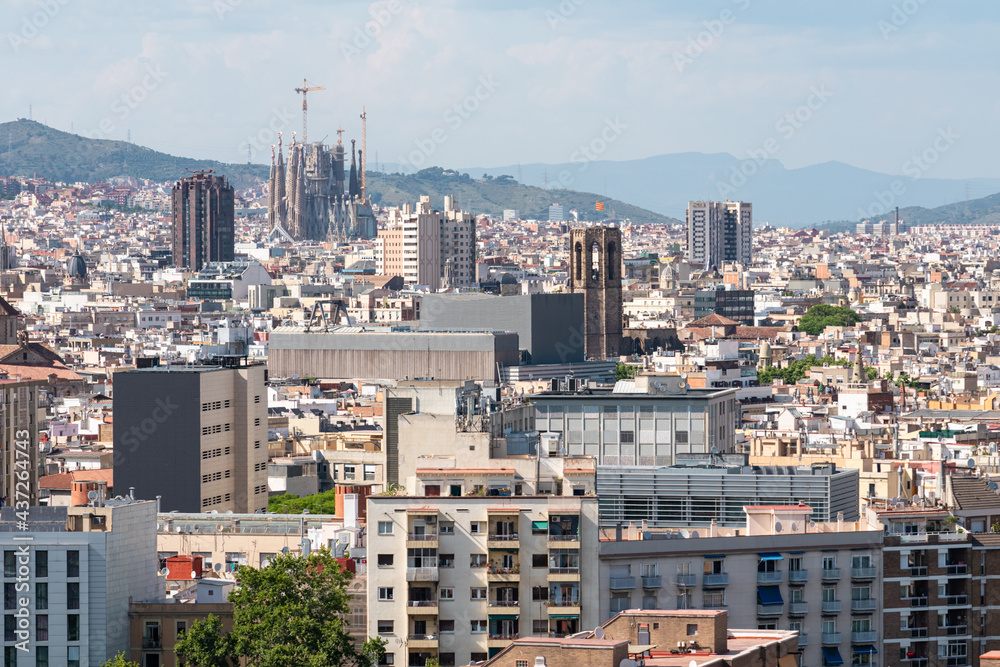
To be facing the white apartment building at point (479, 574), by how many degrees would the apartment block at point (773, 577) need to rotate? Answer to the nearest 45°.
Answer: approximately 45° to its right

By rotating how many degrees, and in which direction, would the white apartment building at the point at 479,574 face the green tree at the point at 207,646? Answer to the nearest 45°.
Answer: approximately 90° to its right

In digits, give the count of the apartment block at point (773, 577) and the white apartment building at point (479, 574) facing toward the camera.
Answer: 2

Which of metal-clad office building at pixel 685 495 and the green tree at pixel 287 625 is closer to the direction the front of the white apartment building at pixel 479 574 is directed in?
the green tree

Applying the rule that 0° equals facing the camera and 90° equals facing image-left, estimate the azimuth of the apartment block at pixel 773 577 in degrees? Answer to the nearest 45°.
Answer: approximately 0°
